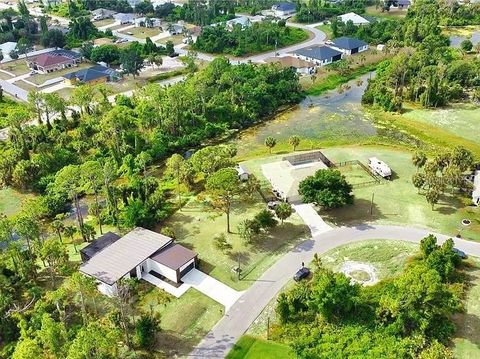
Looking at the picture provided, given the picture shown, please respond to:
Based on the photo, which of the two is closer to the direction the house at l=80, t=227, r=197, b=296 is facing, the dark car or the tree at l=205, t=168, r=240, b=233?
the dark car

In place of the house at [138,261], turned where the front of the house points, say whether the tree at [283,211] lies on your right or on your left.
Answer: on your left

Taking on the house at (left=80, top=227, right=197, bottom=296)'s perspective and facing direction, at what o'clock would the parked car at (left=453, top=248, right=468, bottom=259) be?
The parked car is roughly at 11 o'clock from the house.

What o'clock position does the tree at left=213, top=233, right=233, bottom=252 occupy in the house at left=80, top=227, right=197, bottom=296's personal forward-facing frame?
The tree is roughly at 10 o'clock from the house.

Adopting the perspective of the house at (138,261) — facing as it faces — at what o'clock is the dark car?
The dark car is roughly at 11 o'clock from the house.

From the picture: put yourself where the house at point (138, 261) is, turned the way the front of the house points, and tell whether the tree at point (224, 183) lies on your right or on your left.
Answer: on your left

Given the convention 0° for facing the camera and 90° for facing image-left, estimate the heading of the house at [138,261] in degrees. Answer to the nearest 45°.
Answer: approximately 315°
